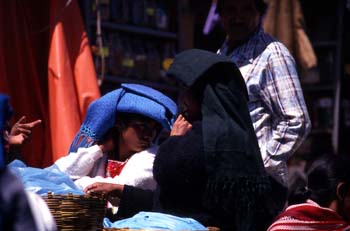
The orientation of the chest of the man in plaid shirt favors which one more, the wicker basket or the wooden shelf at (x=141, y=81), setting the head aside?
the wicker basket

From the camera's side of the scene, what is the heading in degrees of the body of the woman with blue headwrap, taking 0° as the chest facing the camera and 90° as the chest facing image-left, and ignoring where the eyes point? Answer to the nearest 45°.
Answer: approximately 315°

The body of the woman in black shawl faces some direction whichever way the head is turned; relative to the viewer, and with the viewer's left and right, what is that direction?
facing to the left of the viewer

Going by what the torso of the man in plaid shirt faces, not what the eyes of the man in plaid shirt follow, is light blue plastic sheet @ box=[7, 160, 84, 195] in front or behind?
in front

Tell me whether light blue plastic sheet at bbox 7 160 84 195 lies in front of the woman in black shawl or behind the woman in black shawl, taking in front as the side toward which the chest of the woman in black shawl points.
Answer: in front

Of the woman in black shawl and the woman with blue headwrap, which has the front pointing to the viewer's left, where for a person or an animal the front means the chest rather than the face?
the woman in black shawl

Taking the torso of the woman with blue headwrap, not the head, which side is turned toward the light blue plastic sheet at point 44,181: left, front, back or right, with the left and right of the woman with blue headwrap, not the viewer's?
right

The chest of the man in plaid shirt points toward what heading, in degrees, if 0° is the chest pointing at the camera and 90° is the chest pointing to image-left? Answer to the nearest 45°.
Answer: approximately 45°

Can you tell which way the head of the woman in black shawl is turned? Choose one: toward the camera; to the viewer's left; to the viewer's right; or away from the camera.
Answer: to the viewer's left

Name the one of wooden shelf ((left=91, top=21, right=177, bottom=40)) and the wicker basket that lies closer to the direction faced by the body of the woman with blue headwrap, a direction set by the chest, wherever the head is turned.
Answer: the wicker basket

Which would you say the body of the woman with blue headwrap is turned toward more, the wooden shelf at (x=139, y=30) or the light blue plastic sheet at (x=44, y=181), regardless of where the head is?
the light blue plastic sheet

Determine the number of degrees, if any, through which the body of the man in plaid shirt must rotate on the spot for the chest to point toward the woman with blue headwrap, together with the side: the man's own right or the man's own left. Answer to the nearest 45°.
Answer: approximately 45° to the man's own right

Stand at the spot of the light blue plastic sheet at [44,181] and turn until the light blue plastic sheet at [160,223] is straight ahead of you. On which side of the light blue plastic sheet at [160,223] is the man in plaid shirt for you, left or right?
left
